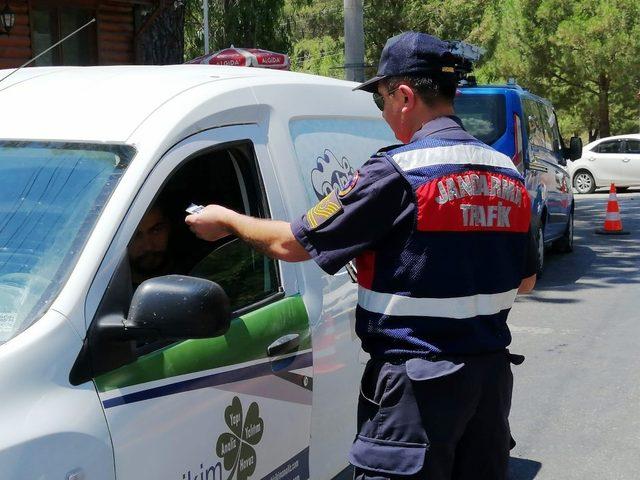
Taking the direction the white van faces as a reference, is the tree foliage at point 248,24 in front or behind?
behind

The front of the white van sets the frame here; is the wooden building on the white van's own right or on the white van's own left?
on the white van's own right

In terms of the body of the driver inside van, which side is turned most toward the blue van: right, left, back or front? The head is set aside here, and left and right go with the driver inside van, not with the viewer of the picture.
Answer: back

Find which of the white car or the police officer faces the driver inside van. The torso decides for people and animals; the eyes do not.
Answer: the police officer

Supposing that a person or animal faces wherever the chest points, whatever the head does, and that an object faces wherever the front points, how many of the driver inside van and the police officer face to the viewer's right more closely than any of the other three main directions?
0

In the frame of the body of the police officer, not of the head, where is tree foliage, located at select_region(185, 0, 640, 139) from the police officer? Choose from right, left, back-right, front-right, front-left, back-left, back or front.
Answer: front-right
